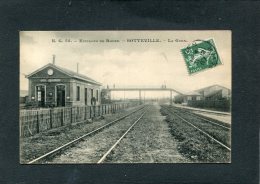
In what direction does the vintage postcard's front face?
toward the camera
